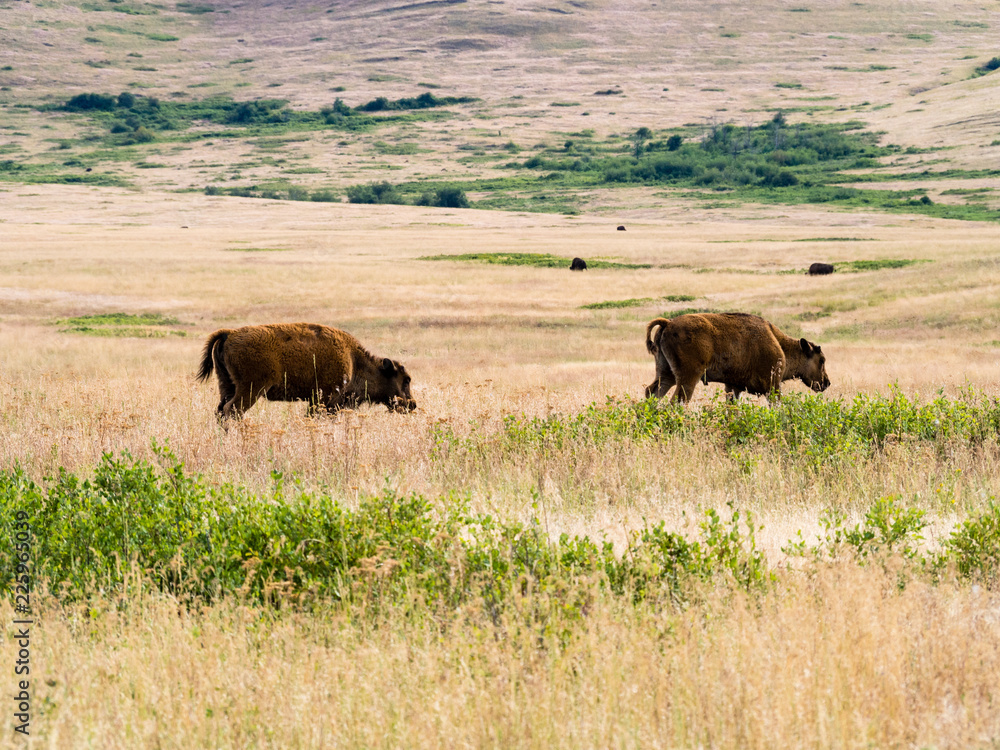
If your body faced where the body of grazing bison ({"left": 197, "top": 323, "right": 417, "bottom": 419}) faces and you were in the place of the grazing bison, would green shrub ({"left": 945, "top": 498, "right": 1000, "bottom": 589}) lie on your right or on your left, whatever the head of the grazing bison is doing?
on your right

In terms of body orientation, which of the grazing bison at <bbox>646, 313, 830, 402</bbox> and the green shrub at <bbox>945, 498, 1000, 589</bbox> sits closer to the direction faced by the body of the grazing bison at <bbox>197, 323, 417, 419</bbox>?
the grazing bison

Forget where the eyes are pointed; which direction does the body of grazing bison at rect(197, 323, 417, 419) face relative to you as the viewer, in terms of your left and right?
facing to the right of the viewer

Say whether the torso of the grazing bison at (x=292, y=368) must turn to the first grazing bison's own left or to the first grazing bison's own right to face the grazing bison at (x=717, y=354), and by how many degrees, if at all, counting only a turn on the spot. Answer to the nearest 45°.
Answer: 0° — it already faces it

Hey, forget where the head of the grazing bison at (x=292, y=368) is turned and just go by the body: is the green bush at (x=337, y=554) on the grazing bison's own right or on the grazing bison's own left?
on the grazing bison's own right

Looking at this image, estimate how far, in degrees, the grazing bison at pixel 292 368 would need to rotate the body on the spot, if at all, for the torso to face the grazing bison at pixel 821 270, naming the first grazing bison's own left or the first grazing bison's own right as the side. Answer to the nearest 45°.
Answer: approximately 45° to the first grazing bison's own left

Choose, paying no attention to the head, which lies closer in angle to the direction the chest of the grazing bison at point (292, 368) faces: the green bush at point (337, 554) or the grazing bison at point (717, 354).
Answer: the grazing bison
